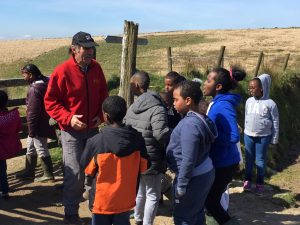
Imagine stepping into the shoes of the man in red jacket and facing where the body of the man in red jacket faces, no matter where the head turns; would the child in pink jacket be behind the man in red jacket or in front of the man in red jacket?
behind

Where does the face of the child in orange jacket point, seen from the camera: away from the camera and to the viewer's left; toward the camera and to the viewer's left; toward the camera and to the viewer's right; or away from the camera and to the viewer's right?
away from the camera and to the viewer's left

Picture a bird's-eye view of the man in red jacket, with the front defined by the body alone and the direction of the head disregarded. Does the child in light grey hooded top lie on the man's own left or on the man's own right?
on the man's own left

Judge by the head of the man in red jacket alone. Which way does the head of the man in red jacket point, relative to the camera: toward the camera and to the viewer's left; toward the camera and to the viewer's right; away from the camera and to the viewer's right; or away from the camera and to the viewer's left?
toward the camera and to the viewer's right

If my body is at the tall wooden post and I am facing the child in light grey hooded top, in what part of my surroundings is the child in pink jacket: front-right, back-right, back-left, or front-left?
back-right

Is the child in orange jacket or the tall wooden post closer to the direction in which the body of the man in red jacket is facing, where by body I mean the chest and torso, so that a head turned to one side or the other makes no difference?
the child in orange jacket

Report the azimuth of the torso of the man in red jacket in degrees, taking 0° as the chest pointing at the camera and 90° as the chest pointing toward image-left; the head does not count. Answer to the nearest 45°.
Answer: approximately 315°

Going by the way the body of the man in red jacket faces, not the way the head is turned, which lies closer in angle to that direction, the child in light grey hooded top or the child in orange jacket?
the child in orange jacket

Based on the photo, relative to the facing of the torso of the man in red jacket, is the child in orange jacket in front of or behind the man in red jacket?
in front

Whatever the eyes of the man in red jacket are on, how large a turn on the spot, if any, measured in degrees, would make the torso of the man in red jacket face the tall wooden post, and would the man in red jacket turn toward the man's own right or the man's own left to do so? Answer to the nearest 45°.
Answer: approximately 90° to the man's own left
